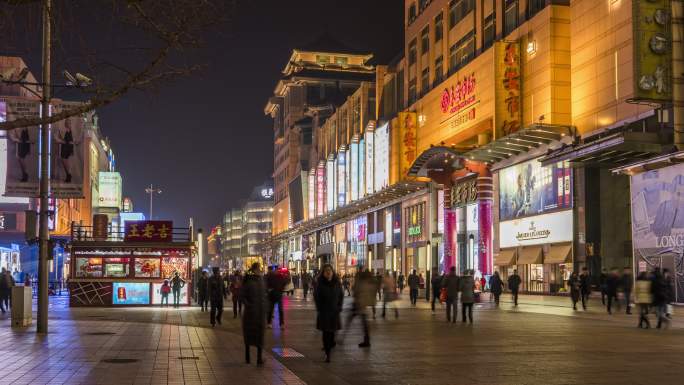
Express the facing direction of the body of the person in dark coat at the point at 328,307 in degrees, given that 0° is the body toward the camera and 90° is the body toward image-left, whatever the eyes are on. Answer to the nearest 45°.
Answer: approximately 0°

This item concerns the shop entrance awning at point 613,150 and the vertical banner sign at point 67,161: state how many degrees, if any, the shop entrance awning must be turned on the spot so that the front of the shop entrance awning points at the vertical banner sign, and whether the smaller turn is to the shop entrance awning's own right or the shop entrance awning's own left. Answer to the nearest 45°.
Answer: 0° — it already faces it

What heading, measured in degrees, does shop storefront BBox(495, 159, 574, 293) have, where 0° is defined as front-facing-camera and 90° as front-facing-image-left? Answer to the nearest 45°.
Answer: approximately 45°

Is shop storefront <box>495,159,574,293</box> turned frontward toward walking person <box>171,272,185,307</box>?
yes

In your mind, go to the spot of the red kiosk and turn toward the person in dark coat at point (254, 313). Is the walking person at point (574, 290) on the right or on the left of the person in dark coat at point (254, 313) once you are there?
left

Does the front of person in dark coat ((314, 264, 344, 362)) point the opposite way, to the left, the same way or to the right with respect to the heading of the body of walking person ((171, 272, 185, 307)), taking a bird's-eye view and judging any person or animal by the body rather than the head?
the opposite way

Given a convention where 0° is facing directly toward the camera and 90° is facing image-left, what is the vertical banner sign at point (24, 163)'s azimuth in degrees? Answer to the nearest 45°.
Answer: approximately 0°

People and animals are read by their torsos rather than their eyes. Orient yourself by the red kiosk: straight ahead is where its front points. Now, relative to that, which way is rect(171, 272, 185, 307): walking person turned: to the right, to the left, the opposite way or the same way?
the opposite way
